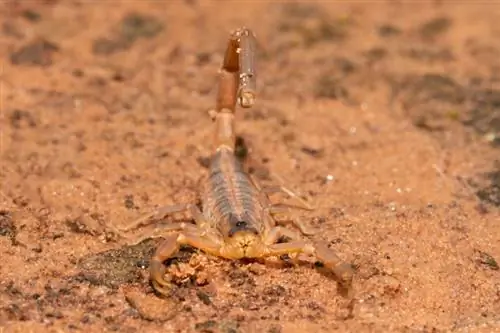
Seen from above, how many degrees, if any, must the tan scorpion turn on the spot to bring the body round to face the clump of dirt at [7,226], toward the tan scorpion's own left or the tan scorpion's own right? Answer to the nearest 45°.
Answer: approximately 90° to the tan scorpion's own right

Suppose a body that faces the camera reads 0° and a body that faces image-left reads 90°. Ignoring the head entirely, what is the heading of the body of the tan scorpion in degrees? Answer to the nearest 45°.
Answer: approximately 0°

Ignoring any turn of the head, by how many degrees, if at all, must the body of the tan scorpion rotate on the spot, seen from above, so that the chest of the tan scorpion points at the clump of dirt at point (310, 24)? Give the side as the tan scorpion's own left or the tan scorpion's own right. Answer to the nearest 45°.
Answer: approximately 180°

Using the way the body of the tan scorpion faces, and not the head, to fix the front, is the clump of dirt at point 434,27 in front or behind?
behind

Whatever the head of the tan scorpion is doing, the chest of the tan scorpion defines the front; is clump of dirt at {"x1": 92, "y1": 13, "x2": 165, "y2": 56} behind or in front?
behind

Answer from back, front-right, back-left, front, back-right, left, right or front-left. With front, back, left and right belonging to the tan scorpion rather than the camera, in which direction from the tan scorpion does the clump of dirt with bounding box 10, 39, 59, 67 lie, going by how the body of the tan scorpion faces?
back-right
